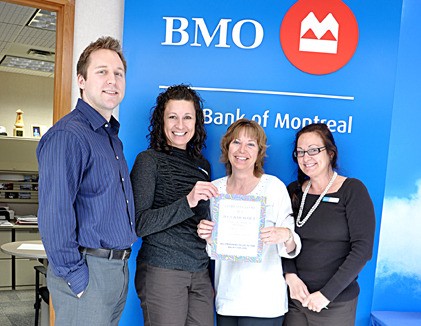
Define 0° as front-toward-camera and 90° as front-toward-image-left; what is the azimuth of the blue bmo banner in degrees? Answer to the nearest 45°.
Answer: approximately 0°

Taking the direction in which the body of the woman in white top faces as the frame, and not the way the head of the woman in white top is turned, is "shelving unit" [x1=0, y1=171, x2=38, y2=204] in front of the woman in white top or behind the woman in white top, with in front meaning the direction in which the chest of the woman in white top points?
behind

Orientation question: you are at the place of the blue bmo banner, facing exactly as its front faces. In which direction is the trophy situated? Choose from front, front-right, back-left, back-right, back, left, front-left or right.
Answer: back-right

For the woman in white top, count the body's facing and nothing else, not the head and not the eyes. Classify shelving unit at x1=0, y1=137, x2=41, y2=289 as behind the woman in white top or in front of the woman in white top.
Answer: behind

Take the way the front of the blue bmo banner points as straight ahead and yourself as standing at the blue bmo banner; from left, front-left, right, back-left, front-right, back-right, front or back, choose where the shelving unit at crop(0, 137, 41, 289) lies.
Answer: back-right
